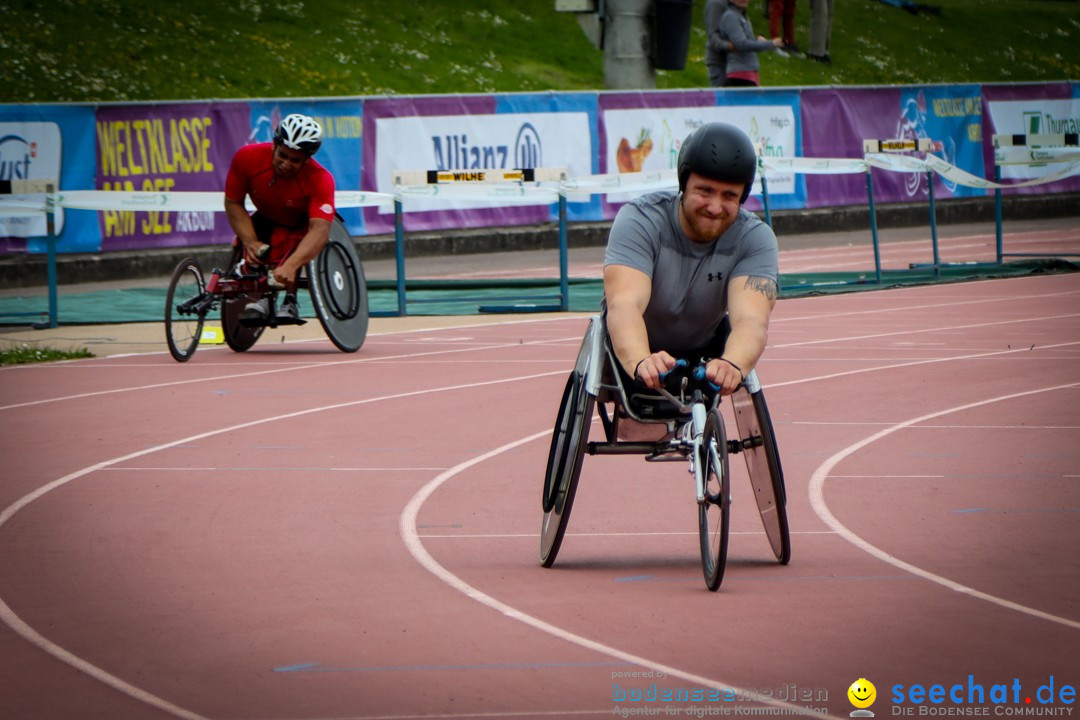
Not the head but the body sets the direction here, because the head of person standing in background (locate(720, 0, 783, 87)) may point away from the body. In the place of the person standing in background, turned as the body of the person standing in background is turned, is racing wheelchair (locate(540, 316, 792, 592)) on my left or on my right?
on my right

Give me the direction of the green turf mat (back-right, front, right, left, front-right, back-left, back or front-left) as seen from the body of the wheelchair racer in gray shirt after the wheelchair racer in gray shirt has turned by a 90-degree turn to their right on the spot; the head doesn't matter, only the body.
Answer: right

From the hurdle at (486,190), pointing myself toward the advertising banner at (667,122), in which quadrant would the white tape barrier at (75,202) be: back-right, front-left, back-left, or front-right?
back-left

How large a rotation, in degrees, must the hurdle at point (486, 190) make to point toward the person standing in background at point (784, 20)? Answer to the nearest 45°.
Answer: approximately 180°

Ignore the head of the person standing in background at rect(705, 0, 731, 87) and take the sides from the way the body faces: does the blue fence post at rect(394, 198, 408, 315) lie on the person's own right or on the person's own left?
on the person's own right

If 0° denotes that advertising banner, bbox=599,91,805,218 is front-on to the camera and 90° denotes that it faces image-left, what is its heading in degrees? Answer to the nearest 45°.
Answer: approximately 0°

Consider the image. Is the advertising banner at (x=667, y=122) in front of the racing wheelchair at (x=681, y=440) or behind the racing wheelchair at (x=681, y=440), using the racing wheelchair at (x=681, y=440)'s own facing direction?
behind

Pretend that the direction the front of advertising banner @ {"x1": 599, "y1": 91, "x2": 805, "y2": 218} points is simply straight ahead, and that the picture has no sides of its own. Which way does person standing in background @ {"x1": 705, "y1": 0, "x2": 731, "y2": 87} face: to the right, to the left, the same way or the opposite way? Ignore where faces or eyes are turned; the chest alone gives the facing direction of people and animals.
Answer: to the left

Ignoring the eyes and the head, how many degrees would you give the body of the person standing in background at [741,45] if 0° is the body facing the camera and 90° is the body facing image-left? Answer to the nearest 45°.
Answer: approximately 270°

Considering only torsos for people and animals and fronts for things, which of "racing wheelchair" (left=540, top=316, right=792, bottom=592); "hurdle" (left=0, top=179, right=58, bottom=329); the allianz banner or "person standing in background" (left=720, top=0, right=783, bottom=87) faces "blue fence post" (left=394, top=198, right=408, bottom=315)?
the allianz banner

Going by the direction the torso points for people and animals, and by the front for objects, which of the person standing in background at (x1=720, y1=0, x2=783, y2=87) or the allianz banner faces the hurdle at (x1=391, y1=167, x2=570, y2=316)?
the allianz banner

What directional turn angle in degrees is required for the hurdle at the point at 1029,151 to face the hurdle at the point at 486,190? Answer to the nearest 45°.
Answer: approximately 45° to its right

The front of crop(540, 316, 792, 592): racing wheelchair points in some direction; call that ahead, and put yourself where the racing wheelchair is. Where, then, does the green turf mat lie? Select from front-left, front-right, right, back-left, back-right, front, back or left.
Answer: back
